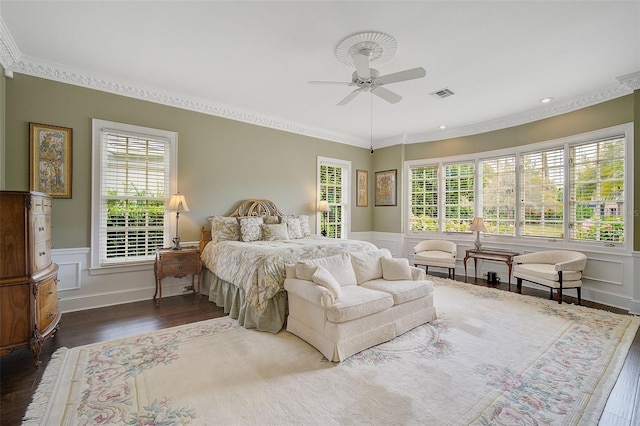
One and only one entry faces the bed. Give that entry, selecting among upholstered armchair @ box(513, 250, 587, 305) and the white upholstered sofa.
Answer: the upholstered armchair

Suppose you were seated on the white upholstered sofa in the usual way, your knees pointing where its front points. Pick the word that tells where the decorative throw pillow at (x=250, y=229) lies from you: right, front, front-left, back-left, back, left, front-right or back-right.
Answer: back

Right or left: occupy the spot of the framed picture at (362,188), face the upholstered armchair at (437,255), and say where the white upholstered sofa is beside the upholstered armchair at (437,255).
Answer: right

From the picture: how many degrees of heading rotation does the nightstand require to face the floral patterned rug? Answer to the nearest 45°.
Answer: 0° — it already faces it

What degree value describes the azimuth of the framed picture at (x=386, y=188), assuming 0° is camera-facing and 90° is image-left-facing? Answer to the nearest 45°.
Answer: approximately 45°

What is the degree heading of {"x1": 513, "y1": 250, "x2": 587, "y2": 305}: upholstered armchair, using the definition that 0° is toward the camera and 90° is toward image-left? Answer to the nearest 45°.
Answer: approximately 45°

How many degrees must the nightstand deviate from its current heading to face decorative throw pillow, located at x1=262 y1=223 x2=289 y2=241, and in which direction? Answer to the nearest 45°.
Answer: approximately 45° to its left

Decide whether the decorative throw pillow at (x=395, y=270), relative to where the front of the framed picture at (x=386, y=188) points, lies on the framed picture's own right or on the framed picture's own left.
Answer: on the framed picture's own left

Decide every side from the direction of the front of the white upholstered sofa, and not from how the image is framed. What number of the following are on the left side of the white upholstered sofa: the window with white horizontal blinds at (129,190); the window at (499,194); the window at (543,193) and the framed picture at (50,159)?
2
